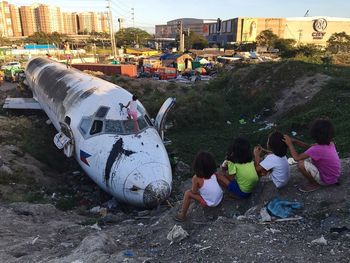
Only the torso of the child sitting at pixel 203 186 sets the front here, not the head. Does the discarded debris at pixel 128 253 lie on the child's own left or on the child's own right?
on the child's own left

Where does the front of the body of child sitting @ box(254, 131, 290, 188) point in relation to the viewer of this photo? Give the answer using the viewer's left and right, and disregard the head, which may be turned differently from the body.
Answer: facing away from the viewer and to the left of the viewer

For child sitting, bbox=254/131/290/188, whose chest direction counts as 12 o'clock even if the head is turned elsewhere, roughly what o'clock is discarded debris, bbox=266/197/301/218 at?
The discarded debris is roughly at 7 o'clock from the child sitting.

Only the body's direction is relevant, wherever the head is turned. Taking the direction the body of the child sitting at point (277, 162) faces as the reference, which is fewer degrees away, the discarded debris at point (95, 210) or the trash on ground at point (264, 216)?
the discarded debris

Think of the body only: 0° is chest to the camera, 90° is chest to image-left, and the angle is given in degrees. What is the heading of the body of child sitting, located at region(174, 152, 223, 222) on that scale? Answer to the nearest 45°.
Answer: approximately 135°

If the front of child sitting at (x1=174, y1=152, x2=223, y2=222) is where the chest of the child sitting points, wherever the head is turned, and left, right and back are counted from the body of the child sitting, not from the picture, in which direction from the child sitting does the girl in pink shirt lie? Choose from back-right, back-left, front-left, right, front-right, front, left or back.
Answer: back-right

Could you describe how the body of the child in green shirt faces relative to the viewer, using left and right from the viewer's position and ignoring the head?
facing away from the viewer and to the left of the viewer

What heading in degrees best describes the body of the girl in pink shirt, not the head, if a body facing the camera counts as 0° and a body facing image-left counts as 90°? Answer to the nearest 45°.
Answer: approximately 135°

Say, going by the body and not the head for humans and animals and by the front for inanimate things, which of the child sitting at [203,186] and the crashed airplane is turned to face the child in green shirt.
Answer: the crashed airplane

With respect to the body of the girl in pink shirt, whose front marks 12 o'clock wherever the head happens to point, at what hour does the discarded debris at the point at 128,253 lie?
The discarded debris is roughly at 9 o'clock from the girl in pink shirt.

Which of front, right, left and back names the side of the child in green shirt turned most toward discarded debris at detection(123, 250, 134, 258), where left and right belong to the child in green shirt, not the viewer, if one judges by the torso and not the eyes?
left

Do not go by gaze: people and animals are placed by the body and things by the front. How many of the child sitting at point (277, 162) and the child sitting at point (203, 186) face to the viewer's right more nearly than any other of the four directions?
0

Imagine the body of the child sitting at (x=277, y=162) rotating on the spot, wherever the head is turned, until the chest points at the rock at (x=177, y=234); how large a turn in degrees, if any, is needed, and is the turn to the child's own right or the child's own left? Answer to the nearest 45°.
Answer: approximately 90° to the child's own left

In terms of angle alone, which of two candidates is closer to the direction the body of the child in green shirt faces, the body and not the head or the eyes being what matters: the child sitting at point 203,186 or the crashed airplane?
the crashed airplane
